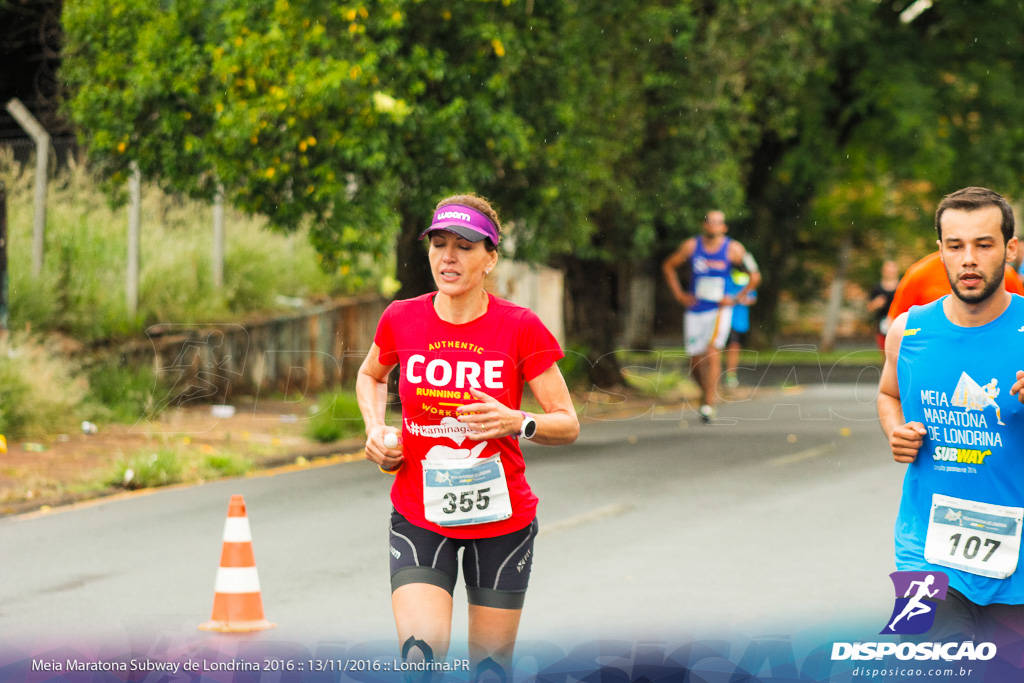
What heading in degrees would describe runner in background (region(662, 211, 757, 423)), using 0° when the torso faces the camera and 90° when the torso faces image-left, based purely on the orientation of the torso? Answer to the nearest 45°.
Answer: approximately 0°

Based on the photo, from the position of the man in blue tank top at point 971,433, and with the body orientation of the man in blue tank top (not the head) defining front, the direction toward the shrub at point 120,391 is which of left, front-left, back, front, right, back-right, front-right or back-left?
back-right

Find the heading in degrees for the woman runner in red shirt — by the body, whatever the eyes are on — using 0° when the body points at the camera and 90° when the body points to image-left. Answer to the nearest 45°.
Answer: approximately 0°

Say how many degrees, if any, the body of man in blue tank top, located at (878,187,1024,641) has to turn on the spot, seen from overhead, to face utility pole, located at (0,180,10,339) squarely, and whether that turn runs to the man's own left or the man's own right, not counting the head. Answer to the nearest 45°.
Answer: approximately 135° to the man's own right

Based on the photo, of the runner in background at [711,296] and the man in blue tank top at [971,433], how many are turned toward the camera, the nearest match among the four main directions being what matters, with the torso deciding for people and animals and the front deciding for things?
2

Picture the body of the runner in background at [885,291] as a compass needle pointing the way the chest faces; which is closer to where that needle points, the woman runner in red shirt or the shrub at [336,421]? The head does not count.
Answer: the woman runner in red shirt

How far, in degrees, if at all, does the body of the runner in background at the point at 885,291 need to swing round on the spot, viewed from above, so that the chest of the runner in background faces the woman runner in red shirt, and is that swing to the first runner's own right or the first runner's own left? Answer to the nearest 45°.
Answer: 0° — they already face them

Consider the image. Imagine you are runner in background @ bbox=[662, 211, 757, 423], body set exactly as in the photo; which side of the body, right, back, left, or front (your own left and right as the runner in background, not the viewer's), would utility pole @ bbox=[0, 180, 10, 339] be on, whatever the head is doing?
right

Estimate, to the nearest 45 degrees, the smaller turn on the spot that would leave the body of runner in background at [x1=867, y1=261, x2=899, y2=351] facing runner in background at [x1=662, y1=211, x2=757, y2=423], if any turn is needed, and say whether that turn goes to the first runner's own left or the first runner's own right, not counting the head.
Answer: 0° — they already face them
